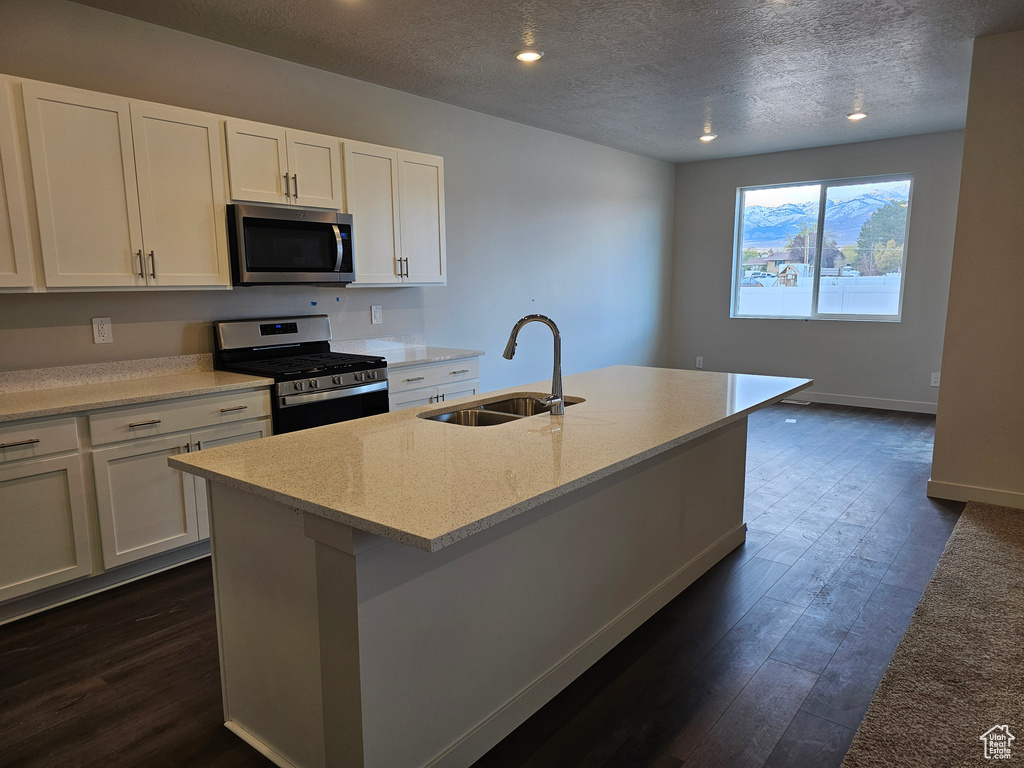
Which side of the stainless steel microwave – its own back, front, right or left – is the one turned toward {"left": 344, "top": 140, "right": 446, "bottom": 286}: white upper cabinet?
left

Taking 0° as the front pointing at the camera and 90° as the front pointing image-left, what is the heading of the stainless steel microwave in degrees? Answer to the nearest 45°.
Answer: approximately 315°

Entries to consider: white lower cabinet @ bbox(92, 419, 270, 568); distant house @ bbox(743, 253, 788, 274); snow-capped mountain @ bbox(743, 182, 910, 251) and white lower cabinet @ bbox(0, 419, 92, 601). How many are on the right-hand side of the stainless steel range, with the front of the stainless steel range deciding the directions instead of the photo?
2

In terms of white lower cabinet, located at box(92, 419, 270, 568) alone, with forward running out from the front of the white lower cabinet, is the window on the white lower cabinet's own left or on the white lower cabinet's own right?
on the white lower cabinet's own left

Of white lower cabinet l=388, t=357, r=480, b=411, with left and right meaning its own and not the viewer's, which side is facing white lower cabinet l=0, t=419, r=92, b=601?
right

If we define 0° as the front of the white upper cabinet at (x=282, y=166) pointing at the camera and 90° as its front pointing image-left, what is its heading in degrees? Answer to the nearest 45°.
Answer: approximately 315°

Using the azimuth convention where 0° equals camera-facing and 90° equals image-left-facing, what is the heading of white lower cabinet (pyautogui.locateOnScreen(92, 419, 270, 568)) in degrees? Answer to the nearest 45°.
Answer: approximately 315°

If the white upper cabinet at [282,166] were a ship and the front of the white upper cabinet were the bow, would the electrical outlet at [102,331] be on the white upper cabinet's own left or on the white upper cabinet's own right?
on the white upper cabinet's own right

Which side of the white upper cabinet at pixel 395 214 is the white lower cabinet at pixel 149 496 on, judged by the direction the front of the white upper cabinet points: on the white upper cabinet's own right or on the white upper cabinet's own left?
on the white upper cabinet's own right
